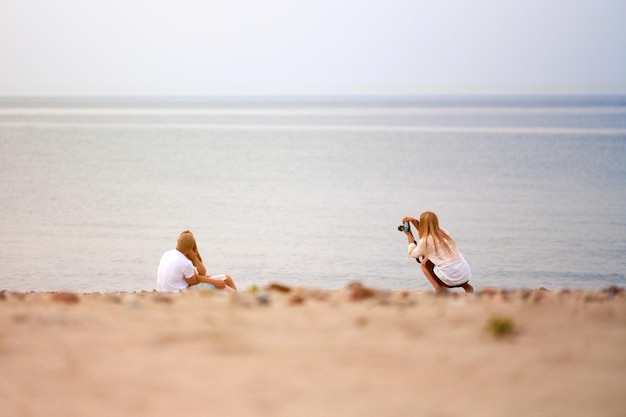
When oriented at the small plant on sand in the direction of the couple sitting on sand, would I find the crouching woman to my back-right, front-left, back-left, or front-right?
front-right

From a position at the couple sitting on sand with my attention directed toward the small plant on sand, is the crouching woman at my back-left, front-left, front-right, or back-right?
front-left

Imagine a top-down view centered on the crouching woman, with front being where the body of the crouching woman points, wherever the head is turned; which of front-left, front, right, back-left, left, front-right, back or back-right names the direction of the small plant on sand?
back-left

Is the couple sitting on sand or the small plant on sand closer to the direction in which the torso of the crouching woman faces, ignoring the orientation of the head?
the couple sitting on sand

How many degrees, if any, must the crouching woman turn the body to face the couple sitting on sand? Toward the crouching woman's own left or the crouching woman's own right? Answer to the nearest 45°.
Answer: approximately 45° to the crouching woman's own left

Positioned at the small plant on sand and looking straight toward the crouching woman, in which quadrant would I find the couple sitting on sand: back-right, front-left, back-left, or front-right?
front-left

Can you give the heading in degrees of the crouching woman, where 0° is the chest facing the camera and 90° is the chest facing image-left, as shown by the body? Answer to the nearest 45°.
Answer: approximately 135°
